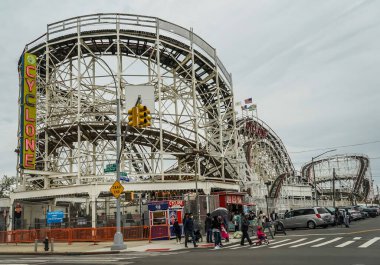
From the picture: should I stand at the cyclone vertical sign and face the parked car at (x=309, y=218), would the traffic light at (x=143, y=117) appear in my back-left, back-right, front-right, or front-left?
front-right

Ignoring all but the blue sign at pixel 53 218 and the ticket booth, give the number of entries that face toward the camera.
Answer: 2

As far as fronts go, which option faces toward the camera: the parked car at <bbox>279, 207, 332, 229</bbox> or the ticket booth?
the ticket booth

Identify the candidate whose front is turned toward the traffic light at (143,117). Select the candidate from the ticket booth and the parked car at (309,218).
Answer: the ticket booth

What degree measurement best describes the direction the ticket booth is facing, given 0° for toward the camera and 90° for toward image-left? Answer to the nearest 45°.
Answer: approximately 0°

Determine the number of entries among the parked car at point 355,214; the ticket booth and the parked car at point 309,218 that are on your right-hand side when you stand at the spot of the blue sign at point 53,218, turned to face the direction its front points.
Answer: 0

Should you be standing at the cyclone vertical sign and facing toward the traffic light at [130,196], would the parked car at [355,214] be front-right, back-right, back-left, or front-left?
front-left

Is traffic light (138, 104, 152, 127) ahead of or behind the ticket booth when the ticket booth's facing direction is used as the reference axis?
ahead

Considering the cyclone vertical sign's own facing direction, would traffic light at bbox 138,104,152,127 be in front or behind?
in front

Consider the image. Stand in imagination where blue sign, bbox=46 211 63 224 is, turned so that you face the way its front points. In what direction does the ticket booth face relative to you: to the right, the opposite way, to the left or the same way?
the same way

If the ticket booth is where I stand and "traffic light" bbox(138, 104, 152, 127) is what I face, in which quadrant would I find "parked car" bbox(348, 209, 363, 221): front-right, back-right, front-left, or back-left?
back-left

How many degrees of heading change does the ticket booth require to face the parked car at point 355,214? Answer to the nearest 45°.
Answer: approximately 135° to its left

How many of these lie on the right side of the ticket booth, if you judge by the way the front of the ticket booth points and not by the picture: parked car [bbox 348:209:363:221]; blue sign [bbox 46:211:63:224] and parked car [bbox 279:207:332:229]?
1

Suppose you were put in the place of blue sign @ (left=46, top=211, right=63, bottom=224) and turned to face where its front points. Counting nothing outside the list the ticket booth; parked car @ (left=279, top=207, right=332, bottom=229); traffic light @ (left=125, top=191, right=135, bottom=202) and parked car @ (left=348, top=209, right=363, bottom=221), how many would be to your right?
0

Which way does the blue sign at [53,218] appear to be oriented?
toward the camera

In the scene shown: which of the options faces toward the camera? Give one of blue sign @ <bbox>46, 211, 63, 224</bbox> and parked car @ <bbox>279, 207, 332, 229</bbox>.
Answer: the blue sign
